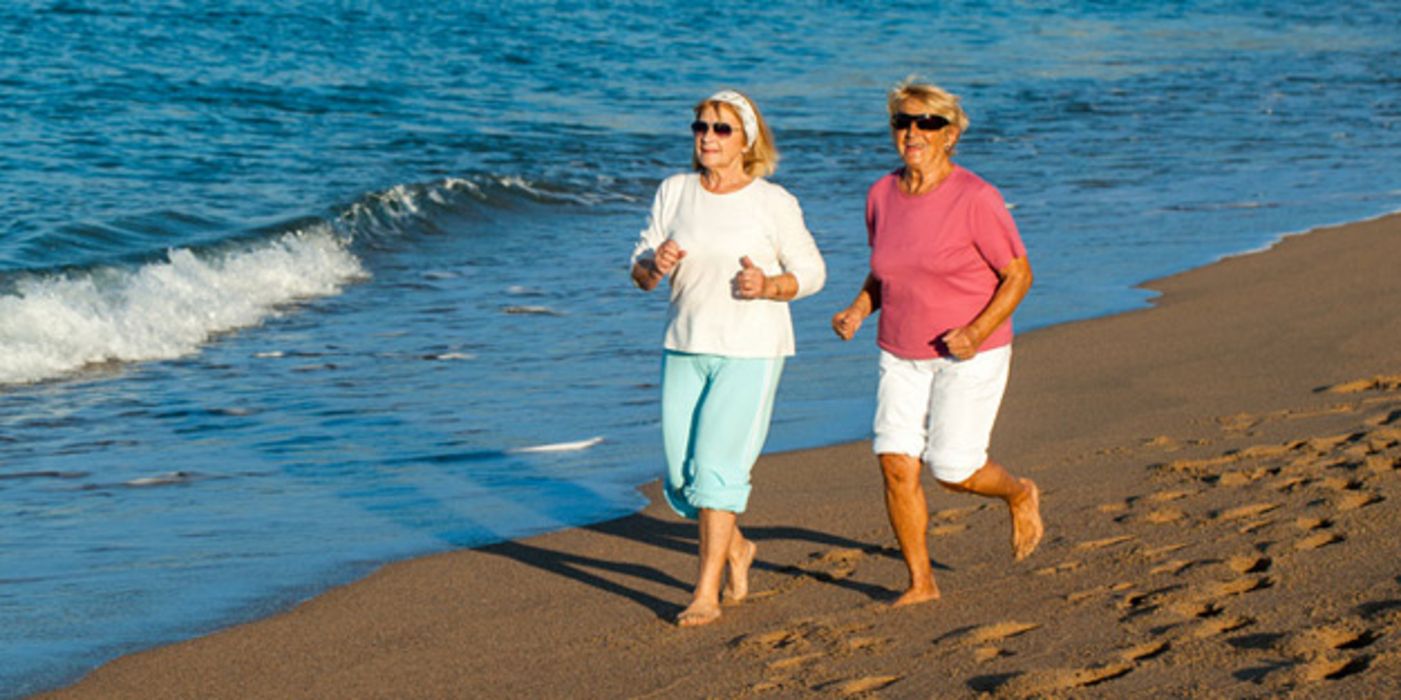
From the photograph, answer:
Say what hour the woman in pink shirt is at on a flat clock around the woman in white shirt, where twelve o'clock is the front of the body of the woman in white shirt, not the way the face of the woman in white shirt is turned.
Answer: The woman in pink shirt is roughly at 8 o'clock from the woman in white shirt.

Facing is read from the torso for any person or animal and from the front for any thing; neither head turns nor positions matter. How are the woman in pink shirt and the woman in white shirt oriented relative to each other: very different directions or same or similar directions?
same or similar directions

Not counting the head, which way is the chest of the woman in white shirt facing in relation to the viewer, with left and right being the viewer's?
facing the viewer and to the left of the viewer

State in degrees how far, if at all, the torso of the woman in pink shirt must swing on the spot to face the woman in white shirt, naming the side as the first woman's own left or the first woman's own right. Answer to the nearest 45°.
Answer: approximately 45° to the first woman's own right

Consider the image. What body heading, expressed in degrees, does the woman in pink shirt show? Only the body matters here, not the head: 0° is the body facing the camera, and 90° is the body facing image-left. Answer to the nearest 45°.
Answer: approximately 45°

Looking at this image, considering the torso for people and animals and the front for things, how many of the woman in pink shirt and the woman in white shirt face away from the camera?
0
